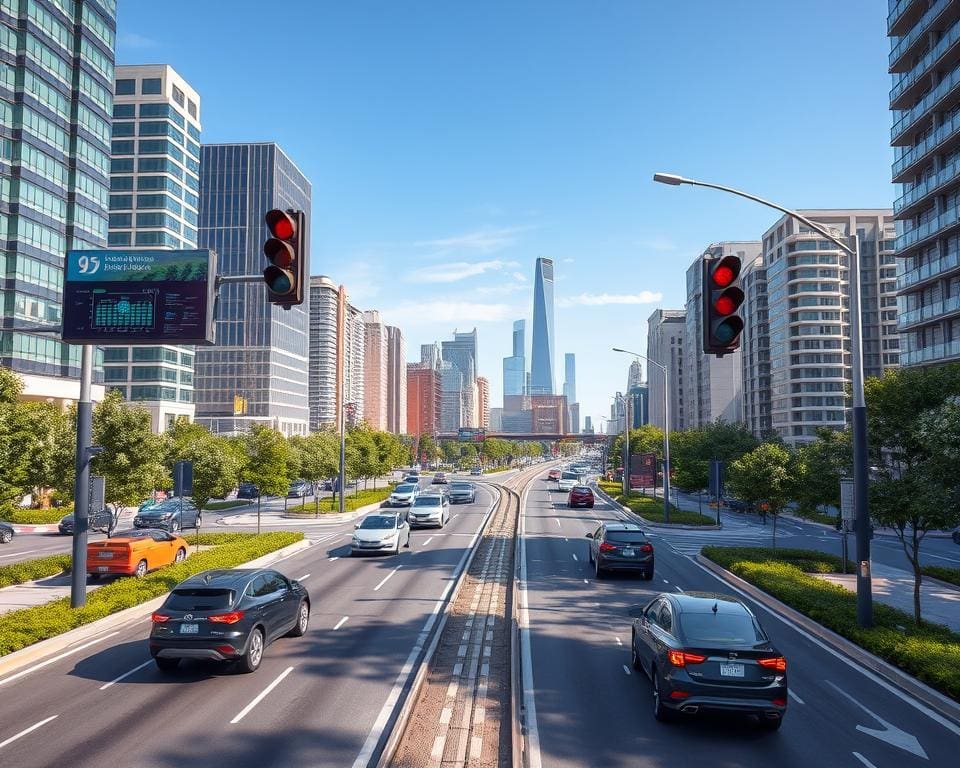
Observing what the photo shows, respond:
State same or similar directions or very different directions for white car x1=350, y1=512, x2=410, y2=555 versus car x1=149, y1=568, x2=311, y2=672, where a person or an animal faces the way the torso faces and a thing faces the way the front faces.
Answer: very different directions

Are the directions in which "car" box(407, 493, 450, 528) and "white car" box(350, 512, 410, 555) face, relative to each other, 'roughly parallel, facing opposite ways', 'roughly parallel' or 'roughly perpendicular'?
roughly parallel

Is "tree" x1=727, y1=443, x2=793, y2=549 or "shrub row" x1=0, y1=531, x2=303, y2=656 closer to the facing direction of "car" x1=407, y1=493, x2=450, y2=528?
the shrub row

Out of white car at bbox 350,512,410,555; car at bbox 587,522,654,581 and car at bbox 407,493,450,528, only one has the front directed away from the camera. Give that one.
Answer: car at bbox 587,522,654,581

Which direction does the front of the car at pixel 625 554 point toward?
away from the camera

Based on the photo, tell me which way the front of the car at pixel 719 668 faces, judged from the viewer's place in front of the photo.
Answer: facing away from the viewer and to the left of the viewer

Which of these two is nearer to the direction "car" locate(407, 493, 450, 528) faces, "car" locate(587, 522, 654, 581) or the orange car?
the orange car

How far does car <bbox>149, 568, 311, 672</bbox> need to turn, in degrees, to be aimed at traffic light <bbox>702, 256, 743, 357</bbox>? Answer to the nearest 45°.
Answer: approximately 90° to its right

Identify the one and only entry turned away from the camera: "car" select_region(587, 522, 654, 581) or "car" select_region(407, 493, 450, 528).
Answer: "car" select_region(587, 522, 654, 581)

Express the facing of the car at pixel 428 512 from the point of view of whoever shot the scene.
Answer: facing the viewer and to the left of the viewer

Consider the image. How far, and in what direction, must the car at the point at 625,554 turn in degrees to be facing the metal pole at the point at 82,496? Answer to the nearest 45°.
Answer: approximately 135° to its left

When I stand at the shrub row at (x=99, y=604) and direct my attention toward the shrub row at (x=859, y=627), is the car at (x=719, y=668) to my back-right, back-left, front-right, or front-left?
front-right
